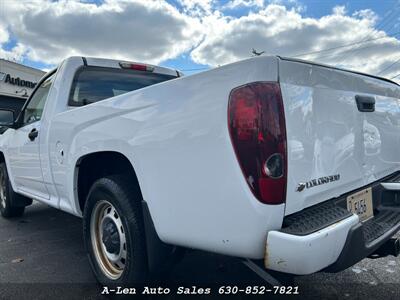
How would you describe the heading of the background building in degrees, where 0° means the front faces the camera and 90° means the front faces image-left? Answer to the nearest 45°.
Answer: approximately 315°

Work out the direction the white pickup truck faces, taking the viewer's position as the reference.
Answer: facing away from the viewer and to the left of the viewer

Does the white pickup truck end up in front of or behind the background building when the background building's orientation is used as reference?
in front

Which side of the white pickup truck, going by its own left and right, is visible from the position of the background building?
front

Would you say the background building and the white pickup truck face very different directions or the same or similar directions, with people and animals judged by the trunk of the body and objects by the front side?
very different directions
